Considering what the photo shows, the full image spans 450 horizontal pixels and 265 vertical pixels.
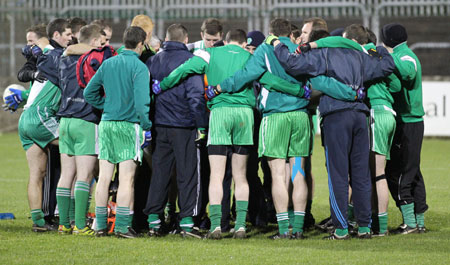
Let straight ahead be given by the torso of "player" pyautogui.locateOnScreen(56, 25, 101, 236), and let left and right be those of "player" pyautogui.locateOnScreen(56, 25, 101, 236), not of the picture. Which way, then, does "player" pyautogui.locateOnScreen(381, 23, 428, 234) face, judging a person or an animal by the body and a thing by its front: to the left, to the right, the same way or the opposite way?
to the left

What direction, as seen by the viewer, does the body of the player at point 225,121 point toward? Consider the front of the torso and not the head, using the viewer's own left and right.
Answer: facing away from the viewer

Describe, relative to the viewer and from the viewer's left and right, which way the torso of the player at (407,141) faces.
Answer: facing to the left of the viewer

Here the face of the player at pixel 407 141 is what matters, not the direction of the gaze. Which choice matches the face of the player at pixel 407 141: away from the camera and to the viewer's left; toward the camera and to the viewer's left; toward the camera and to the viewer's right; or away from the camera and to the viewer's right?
away from the camera and to the viewer's left

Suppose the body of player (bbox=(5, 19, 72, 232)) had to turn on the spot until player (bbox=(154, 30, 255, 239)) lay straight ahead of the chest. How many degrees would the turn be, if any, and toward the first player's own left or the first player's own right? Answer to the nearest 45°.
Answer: approximately 45° to the first player's own right

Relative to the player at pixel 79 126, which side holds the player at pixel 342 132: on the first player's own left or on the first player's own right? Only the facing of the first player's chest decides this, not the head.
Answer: on the first player's own right

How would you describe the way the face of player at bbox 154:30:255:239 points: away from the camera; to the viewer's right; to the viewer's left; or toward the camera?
away from the camera

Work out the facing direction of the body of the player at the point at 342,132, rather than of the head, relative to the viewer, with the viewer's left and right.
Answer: facing away from the viewer

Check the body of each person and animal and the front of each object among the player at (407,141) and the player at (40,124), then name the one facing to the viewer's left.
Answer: the player at (407,141)

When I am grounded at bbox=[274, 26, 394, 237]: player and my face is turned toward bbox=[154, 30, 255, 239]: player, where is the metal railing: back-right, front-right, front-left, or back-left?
front-right

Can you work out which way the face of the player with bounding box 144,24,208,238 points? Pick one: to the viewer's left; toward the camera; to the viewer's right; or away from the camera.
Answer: away from the camera

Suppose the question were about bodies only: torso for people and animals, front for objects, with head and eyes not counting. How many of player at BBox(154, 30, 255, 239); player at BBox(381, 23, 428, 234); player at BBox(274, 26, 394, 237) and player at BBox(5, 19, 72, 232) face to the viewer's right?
1

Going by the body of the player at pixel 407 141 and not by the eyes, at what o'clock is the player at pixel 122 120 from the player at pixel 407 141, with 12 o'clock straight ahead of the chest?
the player at pixel 122 120 is roughly at 11 o'clock from the player at pixel 407 141.

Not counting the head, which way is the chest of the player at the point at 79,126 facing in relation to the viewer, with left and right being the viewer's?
facing away from the viewer and to the right of the viewer

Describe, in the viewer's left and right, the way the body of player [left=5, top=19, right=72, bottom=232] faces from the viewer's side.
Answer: facing to the right of the viewer

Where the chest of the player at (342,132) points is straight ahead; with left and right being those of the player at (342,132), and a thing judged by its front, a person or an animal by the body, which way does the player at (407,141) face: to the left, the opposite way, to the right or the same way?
to the left

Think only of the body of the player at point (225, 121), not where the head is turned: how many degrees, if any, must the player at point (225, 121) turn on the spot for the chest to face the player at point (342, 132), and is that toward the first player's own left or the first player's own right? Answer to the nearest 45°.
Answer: approximately 90° to the first player's own right
